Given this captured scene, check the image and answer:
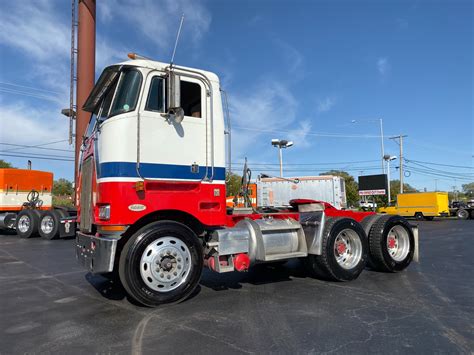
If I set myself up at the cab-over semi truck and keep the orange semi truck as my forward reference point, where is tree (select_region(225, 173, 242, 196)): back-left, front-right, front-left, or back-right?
front-right

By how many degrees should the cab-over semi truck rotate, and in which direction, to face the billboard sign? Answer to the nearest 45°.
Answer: approximately 180°

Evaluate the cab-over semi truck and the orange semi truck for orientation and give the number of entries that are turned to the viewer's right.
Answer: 0

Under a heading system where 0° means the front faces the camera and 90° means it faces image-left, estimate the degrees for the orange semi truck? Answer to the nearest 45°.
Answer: approximately 135°

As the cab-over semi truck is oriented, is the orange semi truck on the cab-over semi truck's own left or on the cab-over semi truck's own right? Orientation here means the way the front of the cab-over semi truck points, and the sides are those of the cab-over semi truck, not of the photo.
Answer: on the cab-over semi truck's own right

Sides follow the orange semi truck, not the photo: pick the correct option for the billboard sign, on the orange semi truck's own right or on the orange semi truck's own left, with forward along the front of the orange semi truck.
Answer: on the orange semi truck's own right

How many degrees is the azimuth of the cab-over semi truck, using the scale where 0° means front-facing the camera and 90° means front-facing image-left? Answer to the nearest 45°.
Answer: approximately 45°

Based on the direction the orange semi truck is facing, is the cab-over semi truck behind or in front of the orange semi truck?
behind
